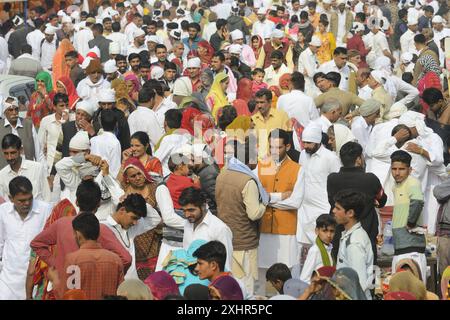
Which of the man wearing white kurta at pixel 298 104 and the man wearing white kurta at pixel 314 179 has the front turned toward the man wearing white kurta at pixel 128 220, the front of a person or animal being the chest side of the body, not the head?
the man wearing white kurta at pixel 314 179

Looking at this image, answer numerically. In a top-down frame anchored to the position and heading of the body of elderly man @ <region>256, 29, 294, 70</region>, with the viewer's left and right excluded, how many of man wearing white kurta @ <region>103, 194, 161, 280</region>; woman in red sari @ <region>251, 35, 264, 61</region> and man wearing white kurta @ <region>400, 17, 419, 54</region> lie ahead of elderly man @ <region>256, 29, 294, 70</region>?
1

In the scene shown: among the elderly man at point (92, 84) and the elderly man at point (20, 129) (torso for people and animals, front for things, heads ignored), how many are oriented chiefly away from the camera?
0

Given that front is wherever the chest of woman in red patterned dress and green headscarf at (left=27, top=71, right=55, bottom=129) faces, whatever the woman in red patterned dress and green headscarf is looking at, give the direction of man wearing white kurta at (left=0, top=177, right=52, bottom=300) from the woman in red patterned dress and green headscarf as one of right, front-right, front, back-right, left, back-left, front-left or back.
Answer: front-left

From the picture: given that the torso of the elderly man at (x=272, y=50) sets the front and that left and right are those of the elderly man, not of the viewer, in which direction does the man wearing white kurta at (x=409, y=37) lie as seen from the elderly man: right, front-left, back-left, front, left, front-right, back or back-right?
back-left

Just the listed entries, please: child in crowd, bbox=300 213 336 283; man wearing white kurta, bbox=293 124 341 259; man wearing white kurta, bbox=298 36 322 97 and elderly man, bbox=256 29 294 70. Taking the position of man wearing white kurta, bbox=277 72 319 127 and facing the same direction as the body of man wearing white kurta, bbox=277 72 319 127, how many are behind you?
2

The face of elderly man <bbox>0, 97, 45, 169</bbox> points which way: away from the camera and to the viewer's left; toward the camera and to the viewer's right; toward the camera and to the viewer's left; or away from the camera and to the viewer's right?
toward the camera and to the viewer's right

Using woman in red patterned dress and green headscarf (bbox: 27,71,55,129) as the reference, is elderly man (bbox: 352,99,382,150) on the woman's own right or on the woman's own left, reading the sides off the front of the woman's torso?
on the woman's own left

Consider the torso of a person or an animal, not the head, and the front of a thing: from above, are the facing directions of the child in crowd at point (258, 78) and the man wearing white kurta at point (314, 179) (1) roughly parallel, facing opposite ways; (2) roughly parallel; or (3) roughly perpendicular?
roughly perpendicular

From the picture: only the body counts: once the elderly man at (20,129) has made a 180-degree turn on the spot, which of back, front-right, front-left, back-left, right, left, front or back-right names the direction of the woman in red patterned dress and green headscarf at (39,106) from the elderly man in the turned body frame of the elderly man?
front
